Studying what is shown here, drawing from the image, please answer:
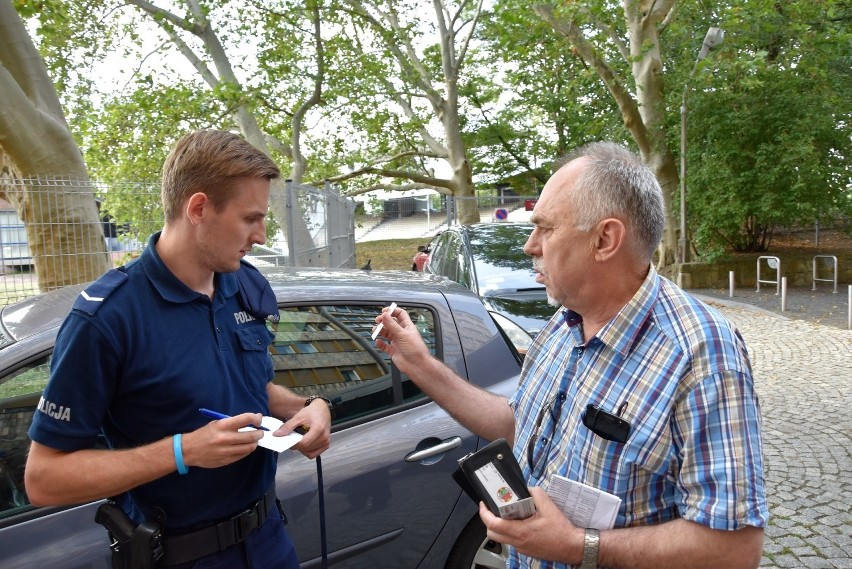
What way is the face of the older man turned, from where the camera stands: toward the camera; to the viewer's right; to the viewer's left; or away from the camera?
to the viewer's left

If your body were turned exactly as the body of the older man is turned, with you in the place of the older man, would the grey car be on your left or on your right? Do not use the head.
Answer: on your right

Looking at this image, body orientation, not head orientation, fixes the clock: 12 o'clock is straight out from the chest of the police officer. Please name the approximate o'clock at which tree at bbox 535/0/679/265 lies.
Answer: The tree is roughly at 9 o'clock from the police officer.

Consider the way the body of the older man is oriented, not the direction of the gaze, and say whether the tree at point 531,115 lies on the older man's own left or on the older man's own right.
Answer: on the older man's own right

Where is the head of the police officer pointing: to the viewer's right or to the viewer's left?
to the viewer's right

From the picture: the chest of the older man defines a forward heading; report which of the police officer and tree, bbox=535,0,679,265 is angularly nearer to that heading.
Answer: the police officer

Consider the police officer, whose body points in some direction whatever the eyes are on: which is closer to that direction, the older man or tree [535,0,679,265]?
the older man

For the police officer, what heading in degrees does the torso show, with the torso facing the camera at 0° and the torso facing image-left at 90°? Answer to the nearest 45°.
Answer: approximately 315°
